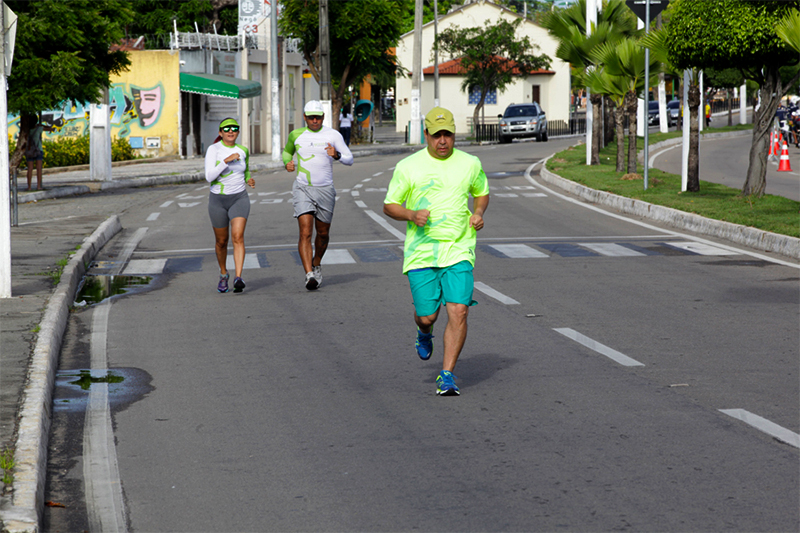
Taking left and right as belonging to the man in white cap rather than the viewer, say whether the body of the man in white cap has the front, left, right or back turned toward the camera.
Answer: front

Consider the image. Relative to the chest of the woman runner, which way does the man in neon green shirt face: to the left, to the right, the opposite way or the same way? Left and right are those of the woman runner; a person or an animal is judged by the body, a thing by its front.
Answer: the same way

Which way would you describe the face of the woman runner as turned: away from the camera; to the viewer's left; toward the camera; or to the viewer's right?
toward the camera

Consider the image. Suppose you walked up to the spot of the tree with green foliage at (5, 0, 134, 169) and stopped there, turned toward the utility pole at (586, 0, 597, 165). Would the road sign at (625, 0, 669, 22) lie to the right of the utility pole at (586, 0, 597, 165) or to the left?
right

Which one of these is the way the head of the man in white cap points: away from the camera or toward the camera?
toward the camera

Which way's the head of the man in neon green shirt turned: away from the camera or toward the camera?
toward the camera

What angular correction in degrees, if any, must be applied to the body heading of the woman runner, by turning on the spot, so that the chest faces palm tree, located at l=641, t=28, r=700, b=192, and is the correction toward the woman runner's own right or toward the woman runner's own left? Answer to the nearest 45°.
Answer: approximately 135° to the woman runner's own left

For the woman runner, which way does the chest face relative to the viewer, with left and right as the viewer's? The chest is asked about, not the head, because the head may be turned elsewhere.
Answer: facing the viewer

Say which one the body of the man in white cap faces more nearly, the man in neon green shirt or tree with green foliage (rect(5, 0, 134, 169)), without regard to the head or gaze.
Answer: the man in neon green shirt

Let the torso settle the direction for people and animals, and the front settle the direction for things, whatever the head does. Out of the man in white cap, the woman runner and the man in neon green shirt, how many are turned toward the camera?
3
